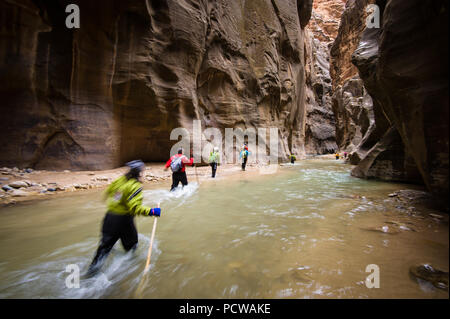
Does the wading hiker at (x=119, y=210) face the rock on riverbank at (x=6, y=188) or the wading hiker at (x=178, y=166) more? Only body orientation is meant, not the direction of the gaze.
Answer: the wading hiker

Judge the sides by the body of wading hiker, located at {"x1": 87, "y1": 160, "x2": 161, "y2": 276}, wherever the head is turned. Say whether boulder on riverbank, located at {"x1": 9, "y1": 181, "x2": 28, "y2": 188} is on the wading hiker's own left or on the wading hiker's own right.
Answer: on the wading hiker's own left

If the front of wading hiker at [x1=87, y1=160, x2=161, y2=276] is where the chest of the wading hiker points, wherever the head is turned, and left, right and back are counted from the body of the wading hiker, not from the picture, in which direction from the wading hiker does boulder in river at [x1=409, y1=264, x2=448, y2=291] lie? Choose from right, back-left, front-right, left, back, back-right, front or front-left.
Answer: right

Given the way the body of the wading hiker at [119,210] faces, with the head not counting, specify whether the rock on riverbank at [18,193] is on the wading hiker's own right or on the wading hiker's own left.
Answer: on the wading hiker's own left

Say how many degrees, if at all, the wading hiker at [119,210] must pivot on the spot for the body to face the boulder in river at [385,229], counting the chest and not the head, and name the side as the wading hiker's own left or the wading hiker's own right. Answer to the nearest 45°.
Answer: approximately 45° to the wading hiker's own right

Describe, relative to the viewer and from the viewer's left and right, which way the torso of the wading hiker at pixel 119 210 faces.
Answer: facing away from the viewer and to the right of the viewer

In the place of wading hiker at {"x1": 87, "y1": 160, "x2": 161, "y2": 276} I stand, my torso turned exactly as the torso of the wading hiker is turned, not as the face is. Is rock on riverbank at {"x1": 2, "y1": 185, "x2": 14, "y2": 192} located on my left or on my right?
on my left
